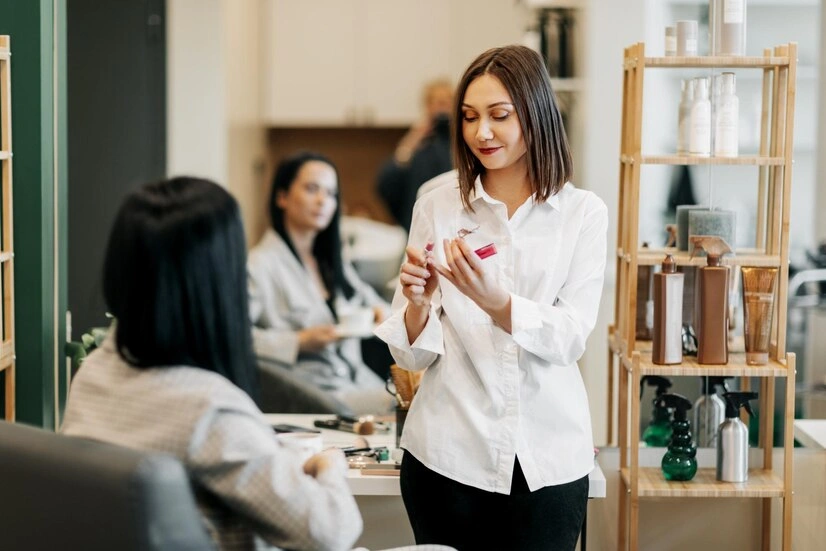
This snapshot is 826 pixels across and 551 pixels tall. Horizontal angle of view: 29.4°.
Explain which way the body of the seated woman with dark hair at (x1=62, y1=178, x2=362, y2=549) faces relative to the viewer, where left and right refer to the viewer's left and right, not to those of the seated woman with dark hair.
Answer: facing away from the viewer and to the right of the viewer

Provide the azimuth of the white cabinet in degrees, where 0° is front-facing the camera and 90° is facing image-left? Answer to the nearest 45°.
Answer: approximately 0°

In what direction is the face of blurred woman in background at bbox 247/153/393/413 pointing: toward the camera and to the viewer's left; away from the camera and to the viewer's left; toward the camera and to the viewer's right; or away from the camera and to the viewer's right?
toward the camera and to the viewer's right

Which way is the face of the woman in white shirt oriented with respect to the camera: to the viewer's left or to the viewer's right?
to the viewer's left

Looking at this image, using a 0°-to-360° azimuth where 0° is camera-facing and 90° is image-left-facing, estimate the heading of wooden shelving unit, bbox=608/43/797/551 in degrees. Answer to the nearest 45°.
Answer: approximately 0°

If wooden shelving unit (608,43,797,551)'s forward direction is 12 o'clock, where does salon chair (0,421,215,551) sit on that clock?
The salon chair is roughly at 1 o'clock from the wooden shelving unit.

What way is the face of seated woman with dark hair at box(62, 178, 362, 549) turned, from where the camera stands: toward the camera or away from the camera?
away from the camera
